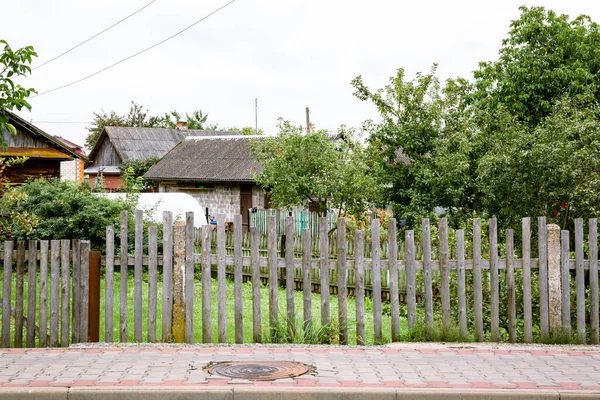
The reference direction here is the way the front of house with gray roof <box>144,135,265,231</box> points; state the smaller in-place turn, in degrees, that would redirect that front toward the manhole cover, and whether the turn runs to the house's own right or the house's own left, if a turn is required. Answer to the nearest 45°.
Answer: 0° — it already faces it

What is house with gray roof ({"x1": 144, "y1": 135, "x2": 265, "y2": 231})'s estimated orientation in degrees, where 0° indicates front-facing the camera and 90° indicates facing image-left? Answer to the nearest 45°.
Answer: approximately 0°

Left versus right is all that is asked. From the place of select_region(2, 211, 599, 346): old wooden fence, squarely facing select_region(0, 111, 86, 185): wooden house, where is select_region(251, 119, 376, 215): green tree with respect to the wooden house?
right

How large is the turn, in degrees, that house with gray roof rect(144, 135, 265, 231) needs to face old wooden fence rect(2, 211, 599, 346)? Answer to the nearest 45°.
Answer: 0° — it already faces it

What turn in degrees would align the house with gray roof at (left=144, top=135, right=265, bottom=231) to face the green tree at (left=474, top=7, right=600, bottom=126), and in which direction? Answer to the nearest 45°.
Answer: approximately 45° to its left

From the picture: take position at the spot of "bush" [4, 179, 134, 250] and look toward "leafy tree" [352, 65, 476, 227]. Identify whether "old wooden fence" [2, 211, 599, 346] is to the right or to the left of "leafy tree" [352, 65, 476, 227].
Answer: right

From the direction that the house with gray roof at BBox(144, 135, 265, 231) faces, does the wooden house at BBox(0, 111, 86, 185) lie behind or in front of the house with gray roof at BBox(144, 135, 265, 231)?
in front
